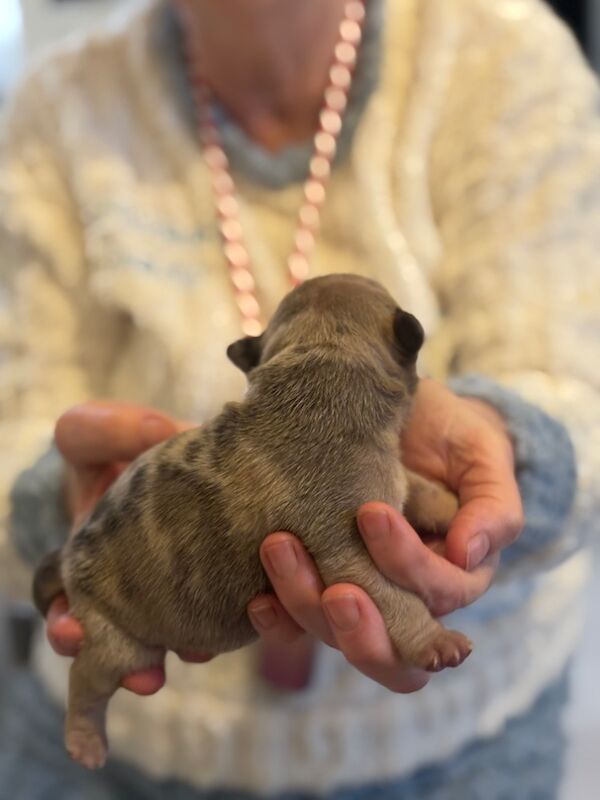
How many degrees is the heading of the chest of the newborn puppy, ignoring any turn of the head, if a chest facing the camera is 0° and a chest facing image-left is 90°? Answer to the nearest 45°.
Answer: approximately 225°
